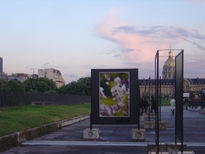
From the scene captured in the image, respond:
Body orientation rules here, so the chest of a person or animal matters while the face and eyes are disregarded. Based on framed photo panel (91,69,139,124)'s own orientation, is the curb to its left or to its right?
on its right

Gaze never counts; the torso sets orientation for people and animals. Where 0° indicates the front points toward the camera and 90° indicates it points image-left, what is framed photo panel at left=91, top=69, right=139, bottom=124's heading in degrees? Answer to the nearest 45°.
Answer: approximately 0°

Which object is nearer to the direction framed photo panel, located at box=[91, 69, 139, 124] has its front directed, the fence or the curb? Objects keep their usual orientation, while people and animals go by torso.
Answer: the curb

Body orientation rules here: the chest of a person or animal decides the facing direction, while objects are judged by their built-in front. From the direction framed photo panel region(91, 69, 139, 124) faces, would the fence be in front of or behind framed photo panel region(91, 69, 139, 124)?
behind
